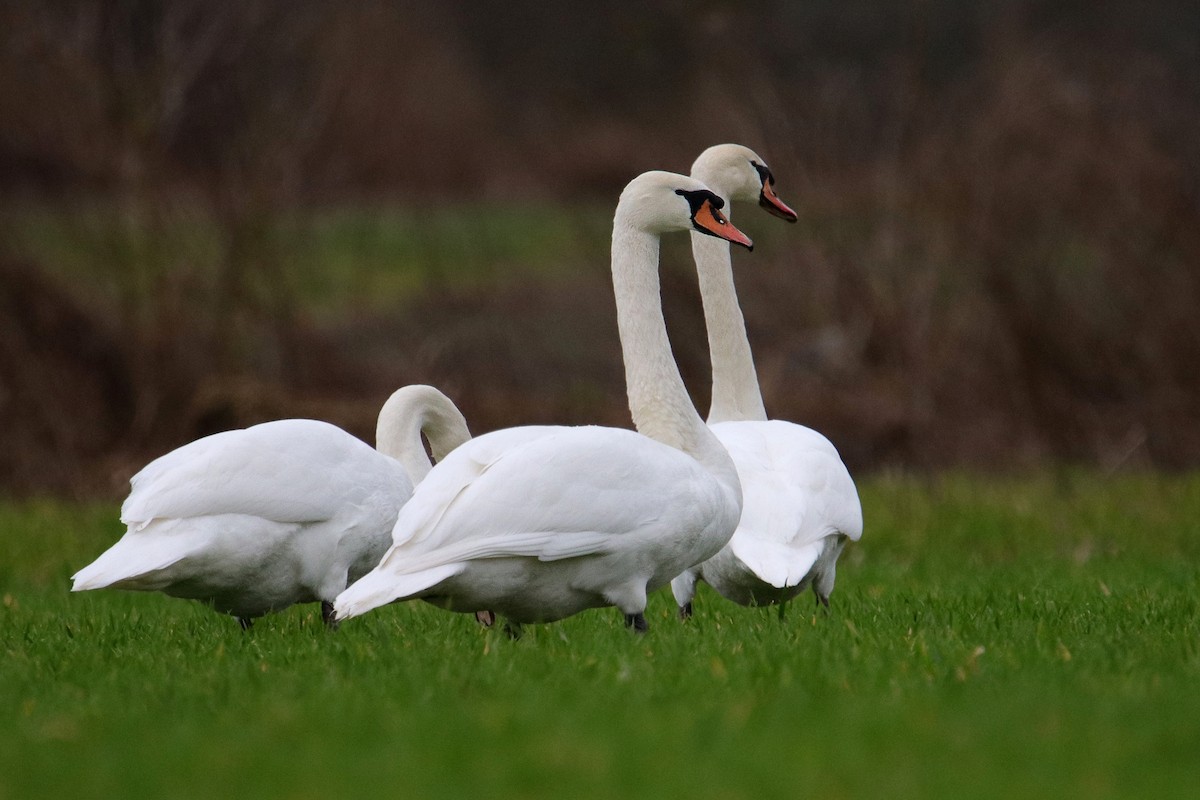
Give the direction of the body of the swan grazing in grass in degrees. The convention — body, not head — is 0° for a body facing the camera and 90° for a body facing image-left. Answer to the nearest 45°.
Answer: approximately 270°

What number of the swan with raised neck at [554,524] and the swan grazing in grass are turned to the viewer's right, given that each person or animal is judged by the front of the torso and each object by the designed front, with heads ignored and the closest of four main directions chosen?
2

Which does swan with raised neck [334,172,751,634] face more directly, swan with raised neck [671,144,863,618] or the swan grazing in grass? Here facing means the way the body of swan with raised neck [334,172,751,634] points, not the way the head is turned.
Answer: the swan with raised neck

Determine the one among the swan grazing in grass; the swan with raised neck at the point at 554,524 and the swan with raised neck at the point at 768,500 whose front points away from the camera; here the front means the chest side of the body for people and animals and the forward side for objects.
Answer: the swan with raised neck at the point at 768,500

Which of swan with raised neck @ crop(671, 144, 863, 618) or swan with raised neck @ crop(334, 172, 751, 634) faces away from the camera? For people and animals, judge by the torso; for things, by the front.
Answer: swan with raised neck @ crop(671, 144, 863, 618)

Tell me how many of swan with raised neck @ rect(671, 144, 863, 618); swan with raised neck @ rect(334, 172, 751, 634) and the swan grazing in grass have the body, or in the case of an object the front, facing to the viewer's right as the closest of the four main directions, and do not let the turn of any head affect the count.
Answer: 2

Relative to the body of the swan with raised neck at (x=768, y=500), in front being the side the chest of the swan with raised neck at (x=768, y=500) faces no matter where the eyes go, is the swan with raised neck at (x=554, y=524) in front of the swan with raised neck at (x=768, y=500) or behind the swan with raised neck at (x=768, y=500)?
behind

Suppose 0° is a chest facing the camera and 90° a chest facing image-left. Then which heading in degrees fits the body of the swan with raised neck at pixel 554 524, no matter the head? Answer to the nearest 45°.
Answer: approximately 270°

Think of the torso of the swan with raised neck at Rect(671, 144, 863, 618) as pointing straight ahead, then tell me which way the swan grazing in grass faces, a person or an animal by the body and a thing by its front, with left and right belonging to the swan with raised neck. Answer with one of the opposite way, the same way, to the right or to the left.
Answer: to the right

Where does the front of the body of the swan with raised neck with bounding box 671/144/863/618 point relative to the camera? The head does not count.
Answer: away from the camera

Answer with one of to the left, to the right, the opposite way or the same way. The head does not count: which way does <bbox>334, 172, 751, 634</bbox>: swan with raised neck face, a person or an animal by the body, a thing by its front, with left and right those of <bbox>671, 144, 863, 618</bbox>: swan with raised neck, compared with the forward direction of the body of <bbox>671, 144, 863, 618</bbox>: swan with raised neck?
to the right

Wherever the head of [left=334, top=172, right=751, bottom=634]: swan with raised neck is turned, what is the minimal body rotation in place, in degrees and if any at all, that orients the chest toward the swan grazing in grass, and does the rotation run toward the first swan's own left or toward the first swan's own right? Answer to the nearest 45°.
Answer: approximately 135° to the first swan's own left

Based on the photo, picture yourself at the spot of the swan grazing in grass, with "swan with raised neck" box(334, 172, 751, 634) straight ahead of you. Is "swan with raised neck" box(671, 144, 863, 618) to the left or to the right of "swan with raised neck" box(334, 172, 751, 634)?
left
